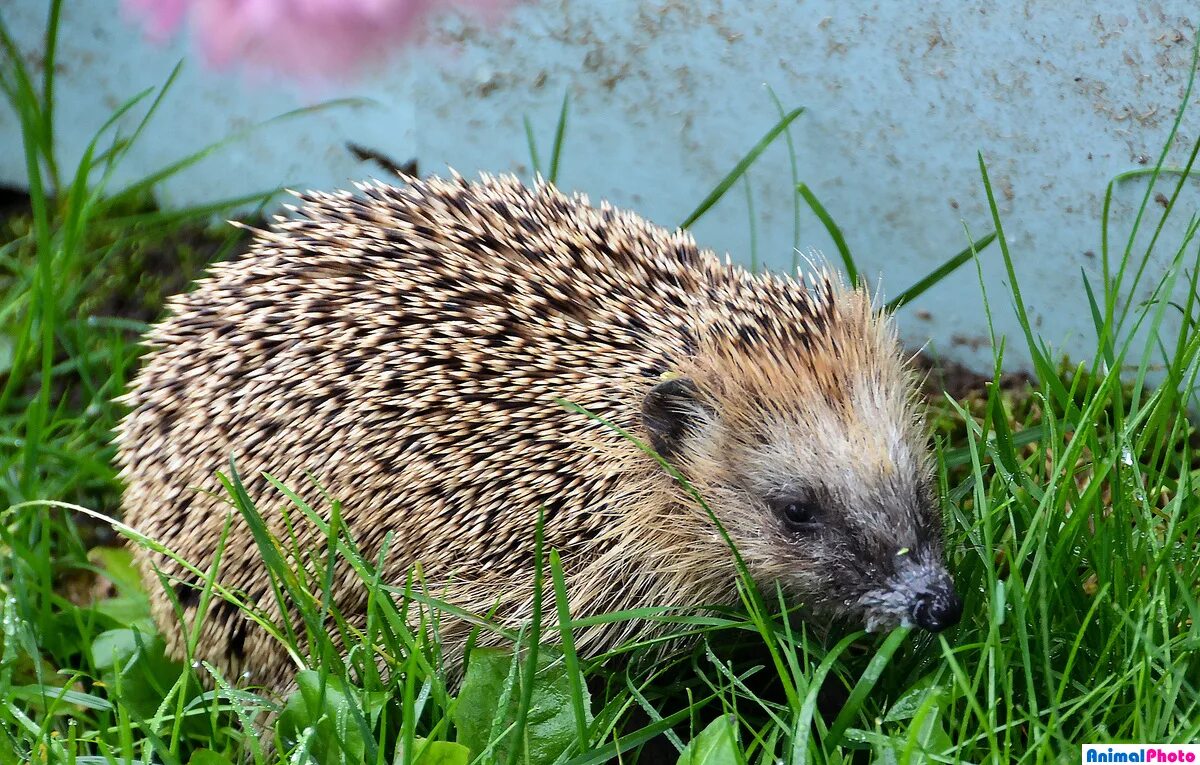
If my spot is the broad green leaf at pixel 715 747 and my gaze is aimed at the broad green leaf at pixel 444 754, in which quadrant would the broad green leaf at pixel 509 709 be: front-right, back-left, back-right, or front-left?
front-right

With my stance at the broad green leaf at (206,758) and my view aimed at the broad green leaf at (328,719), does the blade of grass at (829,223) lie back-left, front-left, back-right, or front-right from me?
front-left

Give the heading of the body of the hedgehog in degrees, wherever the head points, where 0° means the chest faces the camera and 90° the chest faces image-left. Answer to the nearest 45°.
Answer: approximately 270°

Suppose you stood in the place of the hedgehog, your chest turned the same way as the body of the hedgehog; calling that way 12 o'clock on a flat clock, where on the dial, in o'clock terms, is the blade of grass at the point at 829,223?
The blade of grass is roughly at 11 o'clock from the hedgehog.

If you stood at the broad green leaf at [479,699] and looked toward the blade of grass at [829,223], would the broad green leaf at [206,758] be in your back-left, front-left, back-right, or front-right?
back-left

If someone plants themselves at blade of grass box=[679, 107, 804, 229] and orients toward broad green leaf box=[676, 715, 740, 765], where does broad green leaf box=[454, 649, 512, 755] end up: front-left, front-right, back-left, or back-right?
front-right
